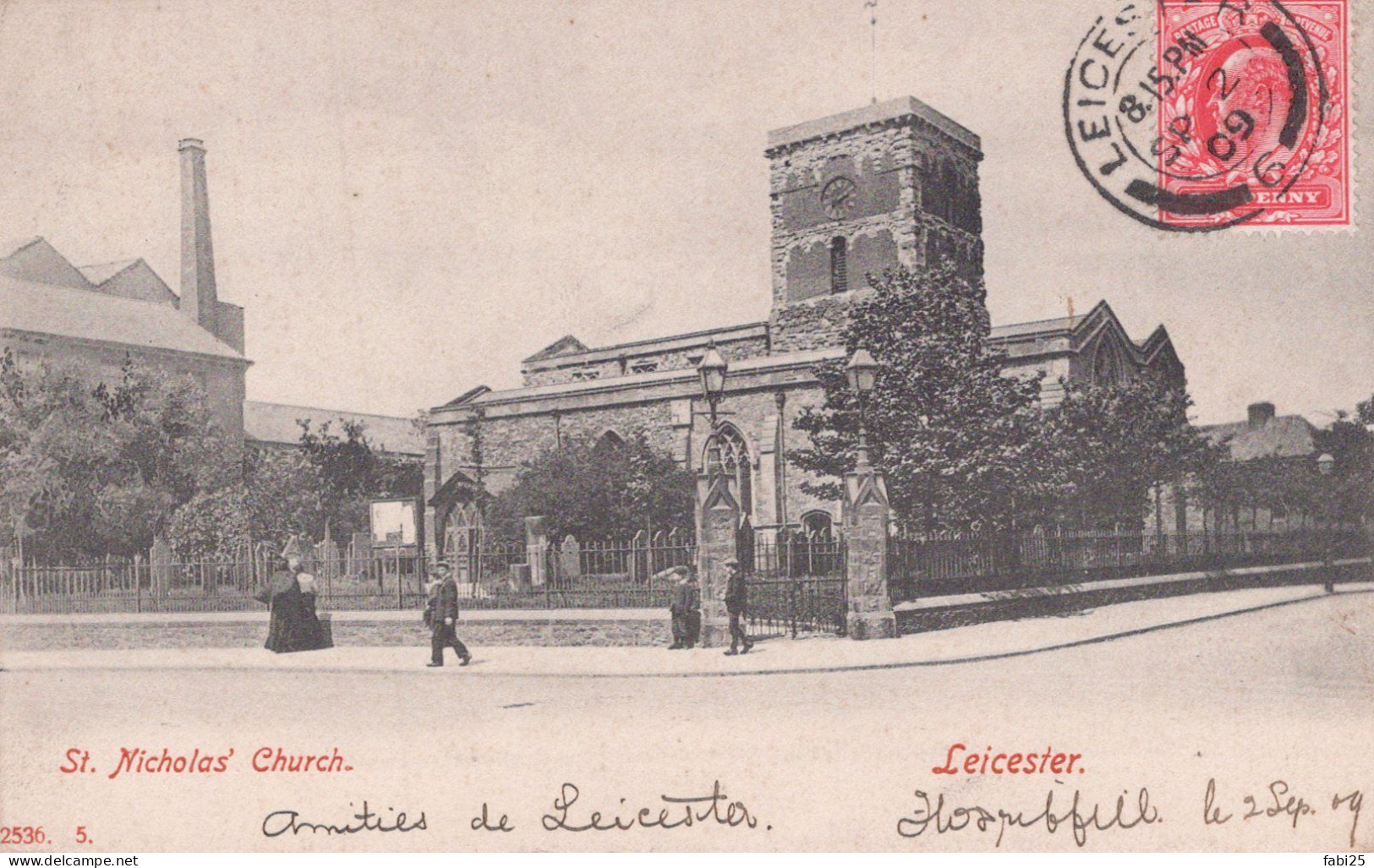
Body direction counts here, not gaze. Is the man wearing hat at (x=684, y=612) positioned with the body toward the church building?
no

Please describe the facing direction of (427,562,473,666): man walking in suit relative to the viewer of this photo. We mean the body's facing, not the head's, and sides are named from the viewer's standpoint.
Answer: facing to the left of the viewer

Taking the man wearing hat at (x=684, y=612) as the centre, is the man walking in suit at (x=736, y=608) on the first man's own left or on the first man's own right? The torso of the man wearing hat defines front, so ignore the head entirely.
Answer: on the first man's own left

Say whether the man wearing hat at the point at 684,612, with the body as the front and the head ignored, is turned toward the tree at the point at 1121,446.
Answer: no

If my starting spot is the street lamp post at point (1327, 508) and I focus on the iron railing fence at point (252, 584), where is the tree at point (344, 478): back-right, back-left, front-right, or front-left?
front-right

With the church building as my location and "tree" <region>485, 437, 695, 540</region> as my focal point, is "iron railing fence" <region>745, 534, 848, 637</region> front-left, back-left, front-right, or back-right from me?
front-left

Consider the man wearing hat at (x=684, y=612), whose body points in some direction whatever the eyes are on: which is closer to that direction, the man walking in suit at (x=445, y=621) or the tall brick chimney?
the man walking in suit

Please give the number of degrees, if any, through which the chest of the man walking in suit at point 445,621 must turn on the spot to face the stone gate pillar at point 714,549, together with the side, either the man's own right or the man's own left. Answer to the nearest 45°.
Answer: approximately 180°

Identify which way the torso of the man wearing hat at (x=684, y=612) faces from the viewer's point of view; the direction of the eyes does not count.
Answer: to the viewer's left

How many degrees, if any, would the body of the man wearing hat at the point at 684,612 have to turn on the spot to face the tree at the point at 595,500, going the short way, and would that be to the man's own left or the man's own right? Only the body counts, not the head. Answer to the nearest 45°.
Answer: approximately 90° to the man's own right
